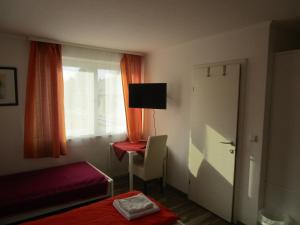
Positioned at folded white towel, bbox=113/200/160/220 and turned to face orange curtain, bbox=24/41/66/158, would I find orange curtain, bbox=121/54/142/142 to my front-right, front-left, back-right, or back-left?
front-right

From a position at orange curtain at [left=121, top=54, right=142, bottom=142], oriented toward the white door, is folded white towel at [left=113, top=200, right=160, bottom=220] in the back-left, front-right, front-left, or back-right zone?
front-right

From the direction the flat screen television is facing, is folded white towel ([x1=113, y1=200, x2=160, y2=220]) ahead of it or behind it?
ahead

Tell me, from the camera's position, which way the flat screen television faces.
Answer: facing the viewer

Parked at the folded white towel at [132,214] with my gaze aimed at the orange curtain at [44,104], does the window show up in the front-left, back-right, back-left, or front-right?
front-right

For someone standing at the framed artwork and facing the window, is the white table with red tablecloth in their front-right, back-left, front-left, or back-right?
front-right

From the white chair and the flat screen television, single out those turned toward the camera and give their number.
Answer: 1

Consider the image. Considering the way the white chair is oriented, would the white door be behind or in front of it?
behind

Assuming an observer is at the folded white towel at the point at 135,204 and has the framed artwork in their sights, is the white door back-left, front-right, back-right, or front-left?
back-right

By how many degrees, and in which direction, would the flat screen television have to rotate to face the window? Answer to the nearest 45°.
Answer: approximately 90° to its right

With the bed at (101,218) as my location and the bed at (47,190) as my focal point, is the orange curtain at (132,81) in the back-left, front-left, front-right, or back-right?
front-right

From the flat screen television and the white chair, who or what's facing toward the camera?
the flat screen television

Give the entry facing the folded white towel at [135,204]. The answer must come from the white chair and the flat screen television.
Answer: the flat screen television

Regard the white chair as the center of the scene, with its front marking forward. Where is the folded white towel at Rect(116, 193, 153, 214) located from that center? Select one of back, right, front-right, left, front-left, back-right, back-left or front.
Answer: back-left

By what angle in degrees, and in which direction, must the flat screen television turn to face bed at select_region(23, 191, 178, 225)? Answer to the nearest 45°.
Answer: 0° — it already faces it

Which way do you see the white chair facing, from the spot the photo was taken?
facing away from the viewer and to the left of the viewer

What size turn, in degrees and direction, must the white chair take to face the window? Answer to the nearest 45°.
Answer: approximately 45° to its left
